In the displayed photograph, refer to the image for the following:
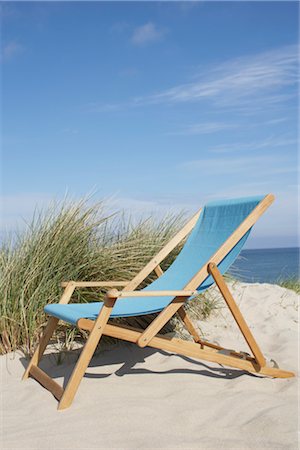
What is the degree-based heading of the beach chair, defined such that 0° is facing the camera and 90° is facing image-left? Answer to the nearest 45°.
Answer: approximately 45°
